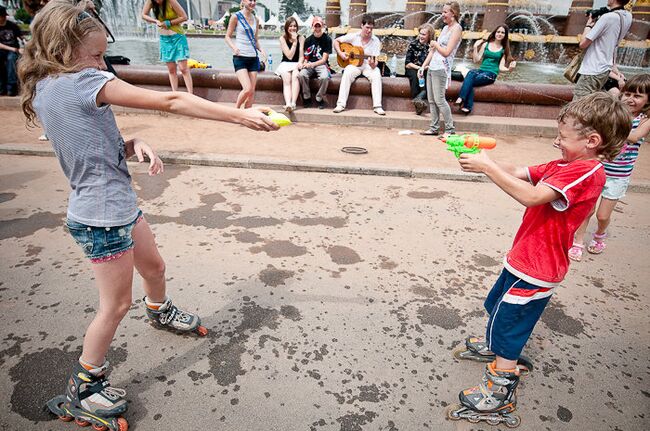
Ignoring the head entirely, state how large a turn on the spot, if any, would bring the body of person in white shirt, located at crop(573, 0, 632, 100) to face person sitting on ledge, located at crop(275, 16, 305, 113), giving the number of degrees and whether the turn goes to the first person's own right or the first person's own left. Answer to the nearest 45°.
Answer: approximately 45° to the first person's own left

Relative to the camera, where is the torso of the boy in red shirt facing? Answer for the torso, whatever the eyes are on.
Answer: to the viewer's left

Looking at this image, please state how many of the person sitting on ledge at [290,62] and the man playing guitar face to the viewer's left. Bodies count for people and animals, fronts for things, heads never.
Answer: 0

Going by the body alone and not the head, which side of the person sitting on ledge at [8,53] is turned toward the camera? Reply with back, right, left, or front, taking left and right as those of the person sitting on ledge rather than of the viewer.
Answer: front

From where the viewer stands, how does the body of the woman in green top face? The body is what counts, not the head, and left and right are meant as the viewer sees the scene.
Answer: facing the viewer and to the left of the viewer

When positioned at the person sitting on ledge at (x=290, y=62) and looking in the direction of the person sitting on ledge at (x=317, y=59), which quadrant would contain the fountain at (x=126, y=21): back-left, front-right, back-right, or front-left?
back-left

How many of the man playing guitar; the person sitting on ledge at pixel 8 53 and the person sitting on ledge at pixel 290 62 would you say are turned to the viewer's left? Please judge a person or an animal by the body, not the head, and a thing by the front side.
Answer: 0

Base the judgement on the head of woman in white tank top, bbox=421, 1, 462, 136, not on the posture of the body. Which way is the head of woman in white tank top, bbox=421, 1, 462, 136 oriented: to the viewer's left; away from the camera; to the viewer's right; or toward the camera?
to the viewer's left

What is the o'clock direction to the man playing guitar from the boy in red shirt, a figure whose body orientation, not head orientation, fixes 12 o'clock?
The man playing guitar is roughly at 2 o'clock from the boy in red shirt.

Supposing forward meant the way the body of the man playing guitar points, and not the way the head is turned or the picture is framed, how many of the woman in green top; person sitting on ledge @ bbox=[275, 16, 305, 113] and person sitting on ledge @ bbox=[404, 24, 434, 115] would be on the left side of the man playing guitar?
2

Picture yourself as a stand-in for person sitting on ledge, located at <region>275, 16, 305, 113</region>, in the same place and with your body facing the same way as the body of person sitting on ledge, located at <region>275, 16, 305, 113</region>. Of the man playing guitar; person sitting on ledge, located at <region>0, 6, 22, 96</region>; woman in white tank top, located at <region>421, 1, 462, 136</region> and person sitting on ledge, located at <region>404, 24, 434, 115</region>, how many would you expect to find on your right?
1

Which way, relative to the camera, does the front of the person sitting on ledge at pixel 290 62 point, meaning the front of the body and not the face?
toward the camera

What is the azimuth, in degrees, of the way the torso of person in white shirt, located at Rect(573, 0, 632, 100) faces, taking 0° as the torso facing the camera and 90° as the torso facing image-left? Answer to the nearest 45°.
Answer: approximately 135°

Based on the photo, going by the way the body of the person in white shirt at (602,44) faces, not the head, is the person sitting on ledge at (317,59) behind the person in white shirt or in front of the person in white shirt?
in front

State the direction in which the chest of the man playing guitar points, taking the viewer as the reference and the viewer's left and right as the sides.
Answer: facing the viewer
